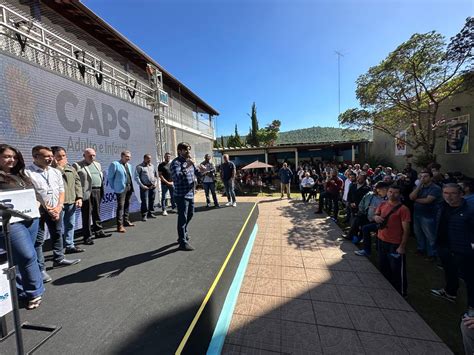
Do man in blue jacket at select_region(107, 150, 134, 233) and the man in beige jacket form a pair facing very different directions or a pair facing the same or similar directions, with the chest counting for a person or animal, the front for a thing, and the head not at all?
same or similar directions

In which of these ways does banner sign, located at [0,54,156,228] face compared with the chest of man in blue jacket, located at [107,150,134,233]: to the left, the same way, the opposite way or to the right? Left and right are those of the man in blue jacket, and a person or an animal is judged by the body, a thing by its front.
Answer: the same way

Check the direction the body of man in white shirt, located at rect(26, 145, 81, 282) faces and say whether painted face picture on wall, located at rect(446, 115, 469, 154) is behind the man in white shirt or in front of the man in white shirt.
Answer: in front

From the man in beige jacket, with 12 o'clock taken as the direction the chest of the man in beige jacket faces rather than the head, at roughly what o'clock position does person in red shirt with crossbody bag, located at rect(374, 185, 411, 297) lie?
The person in red shirt with crossbody bag is roughly at 12 o'clock from the man in beige jacket.

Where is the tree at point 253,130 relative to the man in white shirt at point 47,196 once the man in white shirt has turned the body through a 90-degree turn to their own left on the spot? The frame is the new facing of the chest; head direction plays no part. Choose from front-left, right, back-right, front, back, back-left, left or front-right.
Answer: front

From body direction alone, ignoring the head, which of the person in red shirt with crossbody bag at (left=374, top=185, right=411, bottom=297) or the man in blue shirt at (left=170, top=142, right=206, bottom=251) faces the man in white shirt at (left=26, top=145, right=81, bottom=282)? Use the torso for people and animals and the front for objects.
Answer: the person in red shirt with crossbody bag

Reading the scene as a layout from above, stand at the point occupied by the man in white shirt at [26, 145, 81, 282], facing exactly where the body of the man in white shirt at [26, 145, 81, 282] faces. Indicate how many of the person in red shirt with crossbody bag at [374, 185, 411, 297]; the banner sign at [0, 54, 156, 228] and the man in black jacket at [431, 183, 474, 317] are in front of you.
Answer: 2

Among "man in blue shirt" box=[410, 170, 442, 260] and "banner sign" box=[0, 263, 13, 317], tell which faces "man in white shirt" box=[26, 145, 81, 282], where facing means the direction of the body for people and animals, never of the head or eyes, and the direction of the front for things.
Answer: the man in blue shirt

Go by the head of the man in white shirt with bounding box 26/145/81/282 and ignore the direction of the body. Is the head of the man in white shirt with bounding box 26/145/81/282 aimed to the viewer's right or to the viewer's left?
to the viewer's right

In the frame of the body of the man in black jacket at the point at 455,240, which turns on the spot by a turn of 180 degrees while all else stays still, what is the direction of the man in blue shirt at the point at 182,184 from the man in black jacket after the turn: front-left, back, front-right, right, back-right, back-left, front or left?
back

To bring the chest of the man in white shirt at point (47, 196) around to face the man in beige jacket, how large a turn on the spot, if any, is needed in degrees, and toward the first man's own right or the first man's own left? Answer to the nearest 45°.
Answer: approximately 90° to the first man's own left

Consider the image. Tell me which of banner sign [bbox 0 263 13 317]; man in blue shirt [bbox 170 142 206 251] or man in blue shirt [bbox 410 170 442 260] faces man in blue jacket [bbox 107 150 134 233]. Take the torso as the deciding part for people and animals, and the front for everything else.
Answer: man in blue shirt [bbox 410 170 442 260]

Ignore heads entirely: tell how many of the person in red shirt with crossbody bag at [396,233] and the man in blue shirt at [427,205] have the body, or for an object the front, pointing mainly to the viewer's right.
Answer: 0

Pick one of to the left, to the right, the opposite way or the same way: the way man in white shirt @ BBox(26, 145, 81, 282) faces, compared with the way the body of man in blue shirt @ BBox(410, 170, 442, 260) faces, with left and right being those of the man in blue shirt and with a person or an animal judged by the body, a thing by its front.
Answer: the opposite way

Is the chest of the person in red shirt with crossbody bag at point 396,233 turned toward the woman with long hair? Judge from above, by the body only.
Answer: yes

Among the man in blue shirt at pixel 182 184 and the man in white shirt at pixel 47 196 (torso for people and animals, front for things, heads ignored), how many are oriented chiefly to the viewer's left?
0

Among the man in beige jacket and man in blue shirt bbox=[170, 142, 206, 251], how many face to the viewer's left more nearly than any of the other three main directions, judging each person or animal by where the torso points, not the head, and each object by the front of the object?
0

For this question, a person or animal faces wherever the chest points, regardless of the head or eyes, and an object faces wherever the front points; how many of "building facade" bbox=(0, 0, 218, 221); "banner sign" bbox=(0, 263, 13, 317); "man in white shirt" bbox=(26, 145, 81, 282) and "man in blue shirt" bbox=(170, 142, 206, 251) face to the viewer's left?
0

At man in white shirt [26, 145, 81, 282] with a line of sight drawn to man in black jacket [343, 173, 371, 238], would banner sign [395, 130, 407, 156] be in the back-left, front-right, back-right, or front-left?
front-left

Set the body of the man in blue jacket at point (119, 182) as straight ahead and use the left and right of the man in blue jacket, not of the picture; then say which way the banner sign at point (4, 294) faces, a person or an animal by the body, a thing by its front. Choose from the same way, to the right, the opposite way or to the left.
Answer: the same way

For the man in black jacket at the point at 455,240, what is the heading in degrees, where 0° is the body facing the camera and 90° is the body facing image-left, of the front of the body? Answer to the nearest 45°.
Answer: approximately 45°
